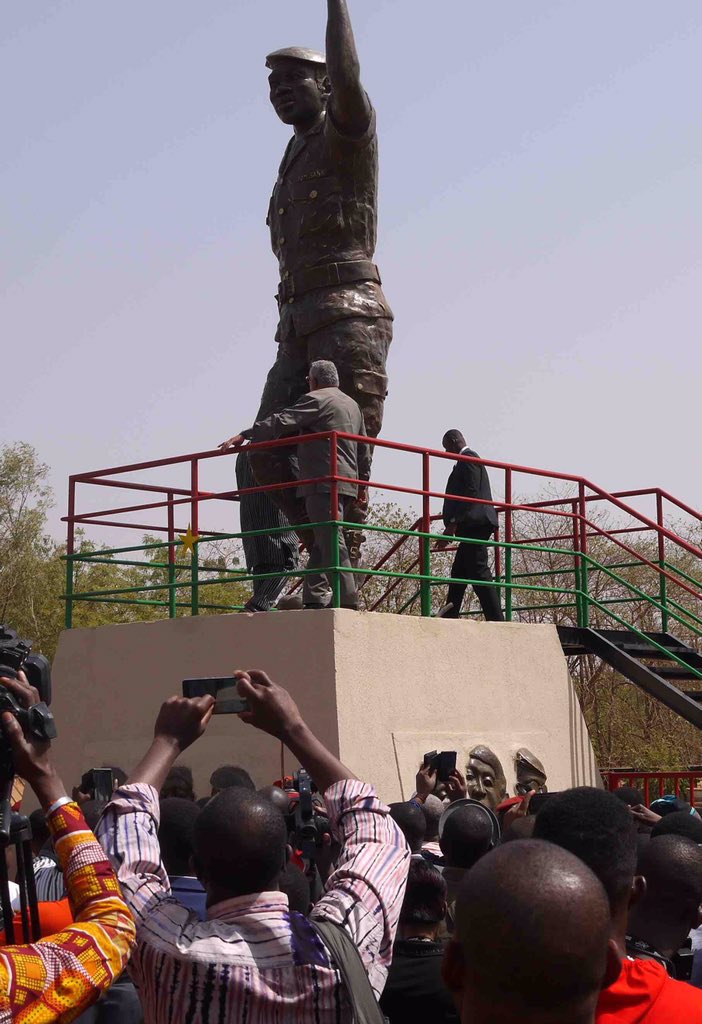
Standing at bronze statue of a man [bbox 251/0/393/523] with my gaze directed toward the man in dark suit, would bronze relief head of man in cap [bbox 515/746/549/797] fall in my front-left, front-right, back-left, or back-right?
front-right

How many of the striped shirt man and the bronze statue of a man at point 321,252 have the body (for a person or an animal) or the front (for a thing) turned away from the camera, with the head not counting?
1

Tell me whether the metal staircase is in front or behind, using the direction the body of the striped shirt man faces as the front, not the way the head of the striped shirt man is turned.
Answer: in front

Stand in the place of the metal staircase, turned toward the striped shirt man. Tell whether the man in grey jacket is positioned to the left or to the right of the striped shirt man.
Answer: right

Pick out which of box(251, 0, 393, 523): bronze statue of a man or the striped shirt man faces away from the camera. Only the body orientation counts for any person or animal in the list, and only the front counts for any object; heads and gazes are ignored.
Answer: the striped shirt man

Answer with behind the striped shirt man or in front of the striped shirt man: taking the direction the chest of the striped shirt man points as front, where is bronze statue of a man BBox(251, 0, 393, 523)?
in front

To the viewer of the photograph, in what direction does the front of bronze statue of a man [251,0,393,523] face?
facing the viewer and to the left of the viewer

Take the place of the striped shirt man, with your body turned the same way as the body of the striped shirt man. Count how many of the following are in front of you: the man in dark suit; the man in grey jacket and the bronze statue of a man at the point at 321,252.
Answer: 3

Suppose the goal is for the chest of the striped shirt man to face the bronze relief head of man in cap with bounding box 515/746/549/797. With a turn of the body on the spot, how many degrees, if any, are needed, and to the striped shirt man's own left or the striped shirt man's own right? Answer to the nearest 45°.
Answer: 0° — they already face it

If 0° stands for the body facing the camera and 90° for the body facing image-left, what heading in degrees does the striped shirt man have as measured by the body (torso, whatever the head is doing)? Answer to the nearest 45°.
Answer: approximately 180°

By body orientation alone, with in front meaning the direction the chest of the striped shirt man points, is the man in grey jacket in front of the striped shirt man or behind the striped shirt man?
in front

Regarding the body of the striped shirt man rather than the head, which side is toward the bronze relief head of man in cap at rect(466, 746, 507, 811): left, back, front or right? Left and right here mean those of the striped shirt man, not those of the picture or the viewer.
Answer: front
